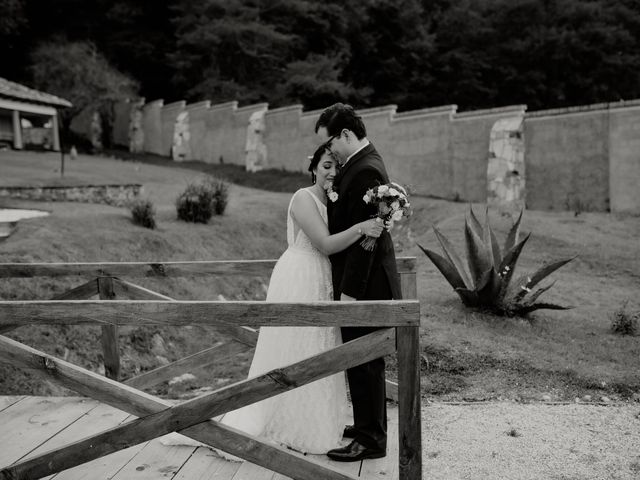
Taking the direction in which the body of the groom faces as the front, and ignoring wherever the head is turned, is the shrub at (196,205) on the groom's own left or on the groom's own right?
on the groom's own right

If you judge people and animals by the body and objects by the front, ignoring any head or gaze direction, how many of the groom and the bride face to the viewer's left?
1

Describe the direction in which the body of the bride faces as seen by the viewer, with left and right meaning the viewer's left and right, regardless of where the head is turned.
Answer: facing to the right of the viewer

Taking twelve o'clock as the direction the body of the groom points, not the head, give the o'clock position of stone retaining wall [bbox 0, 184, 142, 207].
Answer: The stone retaining wall is roughly at 2 o'clock from the groom.

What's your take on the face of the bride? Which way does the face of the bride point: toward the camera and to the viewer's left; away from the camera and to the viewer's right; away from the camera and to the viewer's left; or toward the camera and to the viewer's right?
toward the camera and to the viewer's right

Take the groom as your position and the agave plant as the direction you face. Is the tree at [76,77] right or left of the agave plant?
left

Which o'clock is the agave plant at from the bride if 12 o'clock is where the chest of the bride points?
The agave plant is roughly at 10 o'clock from the bride.

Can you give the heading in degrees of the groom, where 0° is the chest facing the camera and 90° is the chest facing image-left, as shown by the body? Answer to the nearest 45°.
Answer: approximately 90°

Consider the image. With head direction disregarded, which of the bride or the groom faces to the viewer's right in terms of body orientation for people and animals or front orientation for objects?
the bride

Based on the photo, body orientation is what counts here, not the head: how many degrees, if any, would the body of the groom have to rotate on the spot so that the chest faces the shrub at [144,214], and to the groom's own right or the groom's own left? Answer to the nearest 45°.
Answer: approximately 45° to the groom's own right

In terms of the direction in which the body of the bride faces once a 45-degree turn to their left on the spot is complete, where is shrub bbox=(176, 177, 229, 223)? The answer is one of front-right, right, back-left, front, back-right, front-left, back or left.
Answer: front-left

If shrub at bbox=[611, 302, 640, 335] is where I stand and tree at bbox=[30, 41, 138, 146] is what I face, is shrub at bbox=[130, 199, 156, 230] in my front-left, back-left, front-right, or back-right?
front-left

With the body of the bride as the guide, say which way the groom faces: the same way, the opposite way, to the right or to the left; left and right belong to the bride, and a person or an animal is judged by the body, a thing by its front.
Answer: the opposite way
